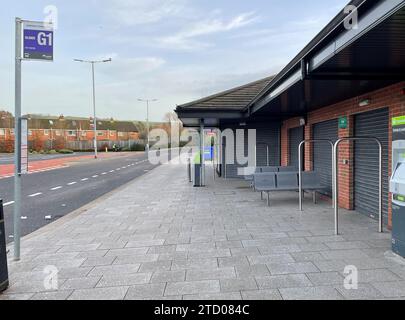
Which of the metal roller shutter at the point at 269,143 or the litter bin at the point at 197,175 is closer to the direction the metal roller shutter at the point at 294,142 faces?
the litter bin

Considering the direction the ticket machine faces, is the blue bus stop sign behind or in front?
in front

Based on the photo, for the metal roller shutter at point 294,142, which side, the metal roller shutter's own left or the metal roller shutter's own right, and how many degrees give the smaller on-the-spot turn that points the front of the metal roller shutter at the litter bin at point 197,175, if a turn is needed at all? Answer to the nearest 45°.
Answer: approximately 45° to the metal roller shutter's own right

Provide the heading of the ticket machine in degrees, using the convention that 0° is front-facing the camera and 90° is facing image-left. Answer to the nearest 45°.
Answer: approximately 45°

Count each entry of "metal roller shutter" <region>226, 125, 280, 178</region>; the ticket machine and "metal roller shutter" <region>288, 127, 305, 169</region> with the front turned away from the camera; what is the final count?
0

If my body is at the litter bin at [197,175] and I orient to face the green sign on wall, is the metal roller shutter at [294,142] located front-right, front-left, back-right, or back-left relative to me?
front-left
